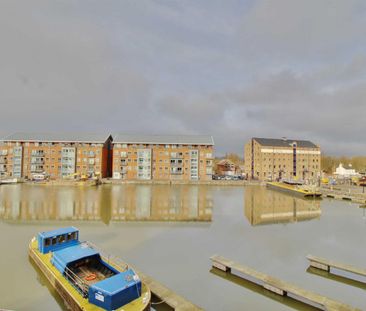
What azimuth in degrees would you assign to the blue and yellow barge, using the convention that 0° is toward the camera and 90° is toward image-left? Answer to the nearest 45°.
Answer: approximately 315°

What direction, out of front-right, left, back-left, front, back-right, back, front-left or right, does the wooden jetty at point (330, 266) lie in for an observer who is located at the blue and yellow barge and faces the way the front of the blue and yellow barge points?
front-left

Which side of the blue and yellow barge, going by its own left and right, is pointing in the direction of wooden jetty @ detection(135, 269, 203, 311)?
front

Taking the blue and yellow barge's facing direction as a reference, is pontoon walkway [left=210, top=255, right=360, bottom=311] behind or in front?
in front
